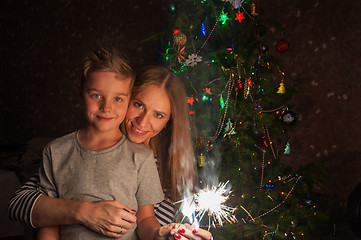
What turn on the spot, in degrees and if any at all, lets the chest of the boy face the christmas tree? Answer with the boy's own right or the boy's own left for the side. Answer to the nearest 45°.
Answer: approximately 135° to the boy's own left

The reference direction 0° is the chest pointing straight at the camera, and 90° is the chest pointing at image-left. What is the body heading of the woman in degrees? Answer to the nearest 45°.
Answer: approximately 0°

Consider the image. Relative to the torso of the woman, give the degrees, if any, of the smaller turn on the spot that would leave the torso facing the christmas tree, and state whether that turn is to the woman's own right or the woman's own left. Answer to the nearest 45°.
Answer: approximately 135° to the woman's own left

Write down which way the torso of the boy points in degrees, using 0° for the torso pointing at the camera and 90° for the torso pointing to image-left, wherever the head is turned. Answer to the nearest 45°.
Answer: approximately 0°

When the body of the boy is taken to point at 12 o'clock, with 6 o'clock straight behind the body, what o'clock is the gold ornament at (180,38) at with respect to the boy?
The gold ornament is roughly at 7 o'clock from the boy.
